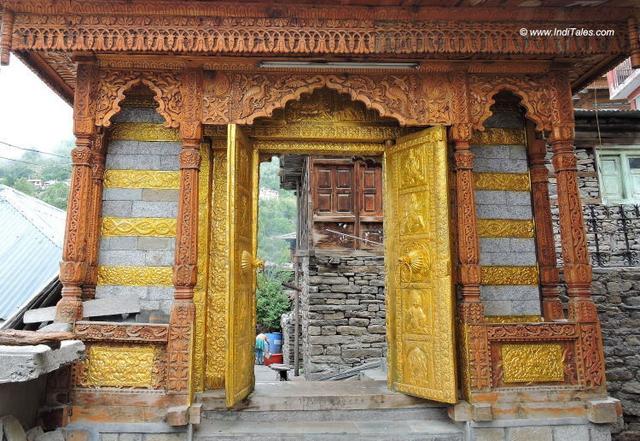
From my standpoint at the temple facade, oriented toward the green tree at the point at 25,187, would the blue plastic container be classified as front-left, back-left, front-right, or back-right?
front-right

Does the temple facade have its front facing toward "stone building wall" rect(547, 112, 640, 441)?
no

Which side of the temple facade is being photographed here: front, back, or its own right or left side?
front

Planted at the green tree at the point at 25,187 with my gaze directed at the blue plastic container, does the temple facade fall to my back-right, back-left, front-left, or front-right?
front-right

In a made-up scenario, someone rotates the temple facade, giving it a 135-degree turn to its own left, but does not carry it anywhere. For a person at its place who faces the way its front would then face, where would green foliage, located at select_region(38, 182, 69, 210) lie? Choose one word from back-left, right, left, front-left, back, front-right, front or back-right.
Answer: left

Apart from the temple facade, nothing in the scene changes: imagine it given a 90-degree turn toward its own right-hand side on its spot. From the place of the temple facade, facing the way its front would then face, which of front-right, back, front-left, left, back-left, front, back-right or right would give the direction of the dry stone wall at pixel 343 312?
right

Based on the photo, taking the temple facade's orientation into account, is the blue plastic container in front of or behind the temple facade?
behind
